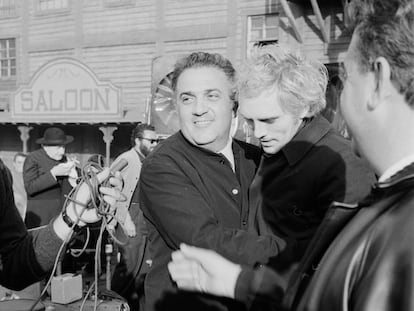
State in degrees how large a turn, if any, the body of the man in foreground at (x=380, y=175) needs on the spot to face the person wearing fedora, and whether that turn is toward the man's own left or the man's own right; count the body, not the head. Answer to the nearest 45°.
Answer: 0° — they already face them

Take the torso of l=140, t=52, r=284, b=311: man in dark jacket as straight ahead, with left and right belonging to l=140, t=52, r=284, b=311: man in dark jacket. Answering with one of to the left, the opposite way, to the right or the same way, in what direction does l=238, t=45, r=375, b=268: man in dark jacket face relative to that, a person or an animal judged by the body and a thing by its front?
to the right

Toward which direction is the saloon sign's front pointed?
toward the camera

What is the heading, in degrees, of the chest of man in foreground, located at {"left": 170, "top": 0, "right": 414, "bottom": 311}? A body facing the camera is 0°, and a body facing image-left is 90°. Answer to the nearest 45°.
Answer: approximately 135°

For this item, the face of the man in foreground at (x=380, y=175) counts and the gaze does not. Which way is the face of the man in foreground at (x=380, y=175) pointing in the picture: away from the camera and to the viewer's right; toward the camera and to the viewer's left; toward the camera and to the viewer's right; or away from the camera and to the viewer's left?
away from the camera and to the viewer's left

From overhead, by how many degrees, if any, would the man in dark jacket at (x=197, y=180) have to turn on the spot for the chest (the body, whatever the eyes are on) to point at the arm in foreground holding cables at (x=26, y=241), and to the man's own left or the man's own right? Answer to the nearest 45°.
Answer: approximately 135° to the man's own right

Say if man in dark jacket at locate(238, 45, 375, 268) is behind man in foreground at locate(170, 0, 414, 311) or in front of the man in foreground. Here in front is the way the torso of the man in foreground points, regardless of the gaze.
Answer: in front

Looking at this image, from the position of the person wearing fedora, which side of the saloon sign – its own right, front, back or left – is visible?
front

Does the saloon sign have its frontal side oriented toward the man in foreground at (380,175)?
yes
